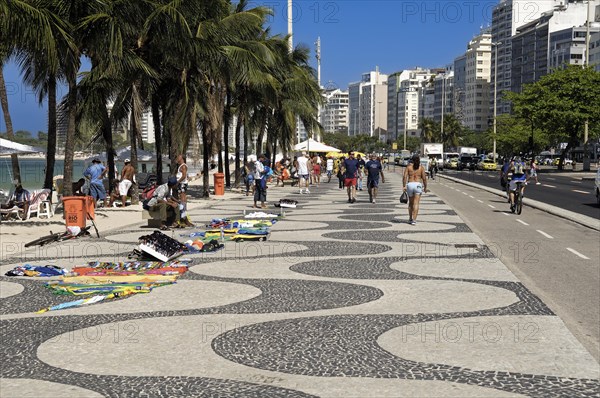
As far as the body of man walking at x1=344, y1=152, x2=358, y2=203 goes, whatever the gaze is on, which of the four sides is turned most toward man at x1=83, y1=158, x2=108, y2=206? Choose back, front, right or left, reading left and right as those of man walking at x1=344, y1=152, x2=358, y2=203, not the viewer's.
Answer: right

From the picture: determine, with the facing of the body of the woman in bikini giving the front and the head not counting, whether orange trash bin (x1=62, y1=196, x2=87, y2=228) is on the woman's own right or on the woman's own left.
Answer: on the woman's own left

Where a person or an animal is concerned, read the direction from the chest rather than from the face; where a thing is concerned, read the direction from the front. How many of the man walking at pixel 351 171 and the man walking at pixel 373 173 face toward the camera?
2

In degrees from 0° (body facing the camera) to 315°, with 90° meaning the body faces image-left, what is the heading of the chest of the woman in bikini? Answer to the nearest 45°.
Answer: approximately 180°

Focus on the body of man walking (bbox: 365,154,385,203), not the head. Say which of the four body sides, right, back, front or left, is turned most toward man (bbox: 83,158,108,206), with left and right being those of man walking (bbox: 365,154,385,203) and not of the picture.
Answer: right

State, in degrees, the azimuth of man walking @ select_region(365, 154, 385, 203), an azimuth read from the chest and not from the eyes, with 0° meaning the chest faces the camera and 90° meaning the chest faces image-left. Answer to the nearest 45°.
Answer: approximately 0°

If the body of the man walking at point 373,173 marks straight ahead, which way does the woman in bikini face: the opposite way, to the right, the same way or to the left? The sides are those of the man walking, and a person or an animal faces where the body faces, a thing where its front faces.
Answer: the opposite way

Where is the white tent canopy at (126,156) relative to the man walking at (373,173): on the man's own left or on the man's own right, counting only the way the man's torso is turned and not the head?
on the man's own right
